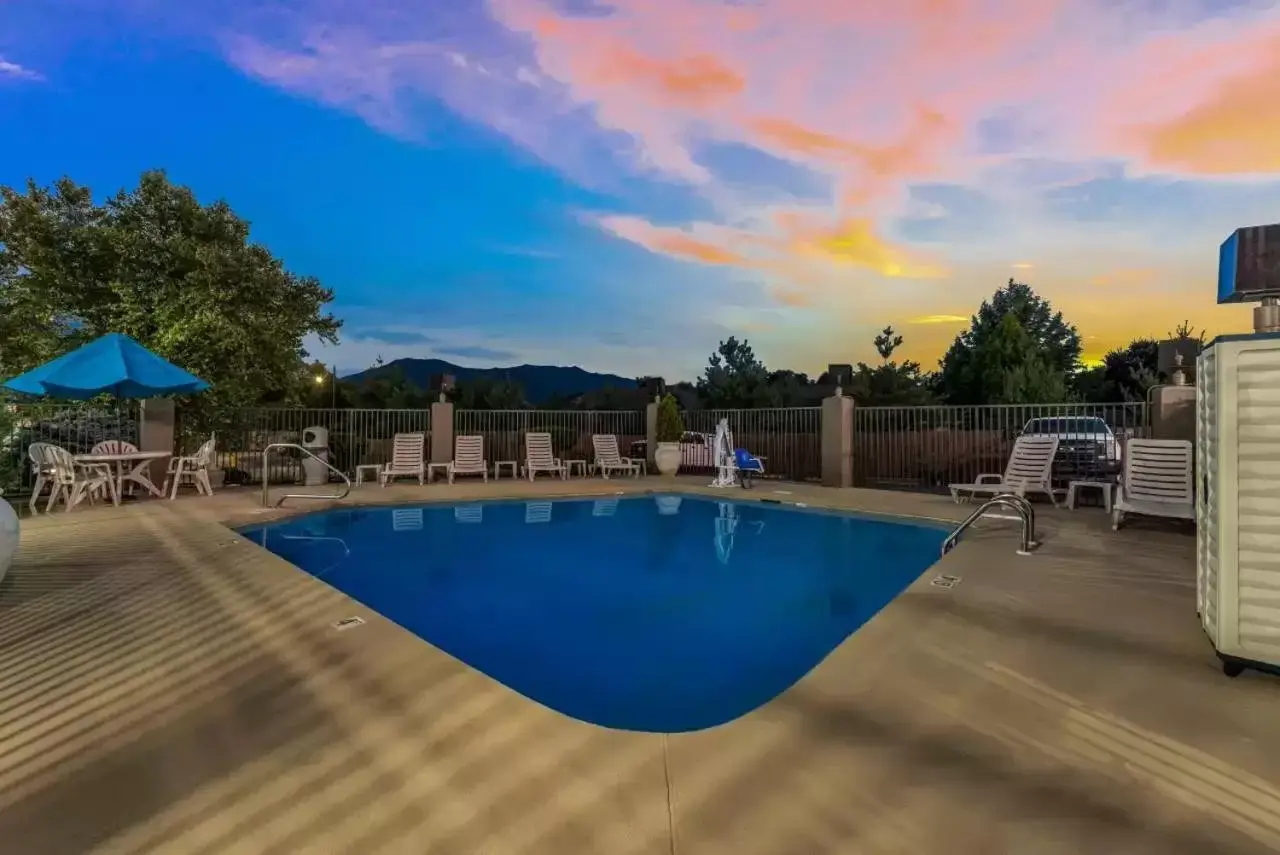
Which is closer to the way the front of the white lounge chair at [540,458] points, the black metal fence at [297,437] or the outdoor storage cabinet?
the outdoor storage cabinet

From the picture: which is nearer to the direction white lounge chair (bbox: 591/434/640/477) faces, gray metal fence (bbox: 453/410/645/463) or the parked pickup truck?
the parked pickup truck

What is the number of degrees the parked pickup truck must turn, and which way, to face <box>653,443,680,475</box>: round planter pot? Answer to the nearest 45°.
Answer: approximately 90° to its right

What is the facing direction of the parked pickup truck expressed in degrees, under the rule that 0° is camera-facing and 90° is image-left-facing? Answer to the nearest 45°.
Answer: approximately 0°

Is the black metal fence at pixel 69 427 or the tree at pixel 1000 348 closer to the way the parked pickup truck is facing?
the black metal fence

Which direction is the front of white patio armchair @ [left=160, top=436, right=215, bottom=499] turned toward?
to the viewer's left

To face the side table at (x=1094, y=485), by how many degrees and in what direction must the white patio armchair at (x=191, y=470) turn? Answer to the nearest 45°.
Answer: approximately 135° to its left

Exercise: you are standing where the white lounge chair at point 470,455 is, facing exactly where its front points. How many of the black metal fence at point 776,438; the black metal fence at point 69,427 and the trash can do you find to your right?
2

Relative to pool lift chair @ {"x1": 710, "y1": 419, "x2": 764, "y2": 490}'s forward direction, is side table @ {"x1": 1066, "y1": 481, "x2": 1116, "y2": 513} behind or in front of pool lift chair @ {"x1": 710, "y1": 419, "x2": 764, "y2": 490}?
in front
